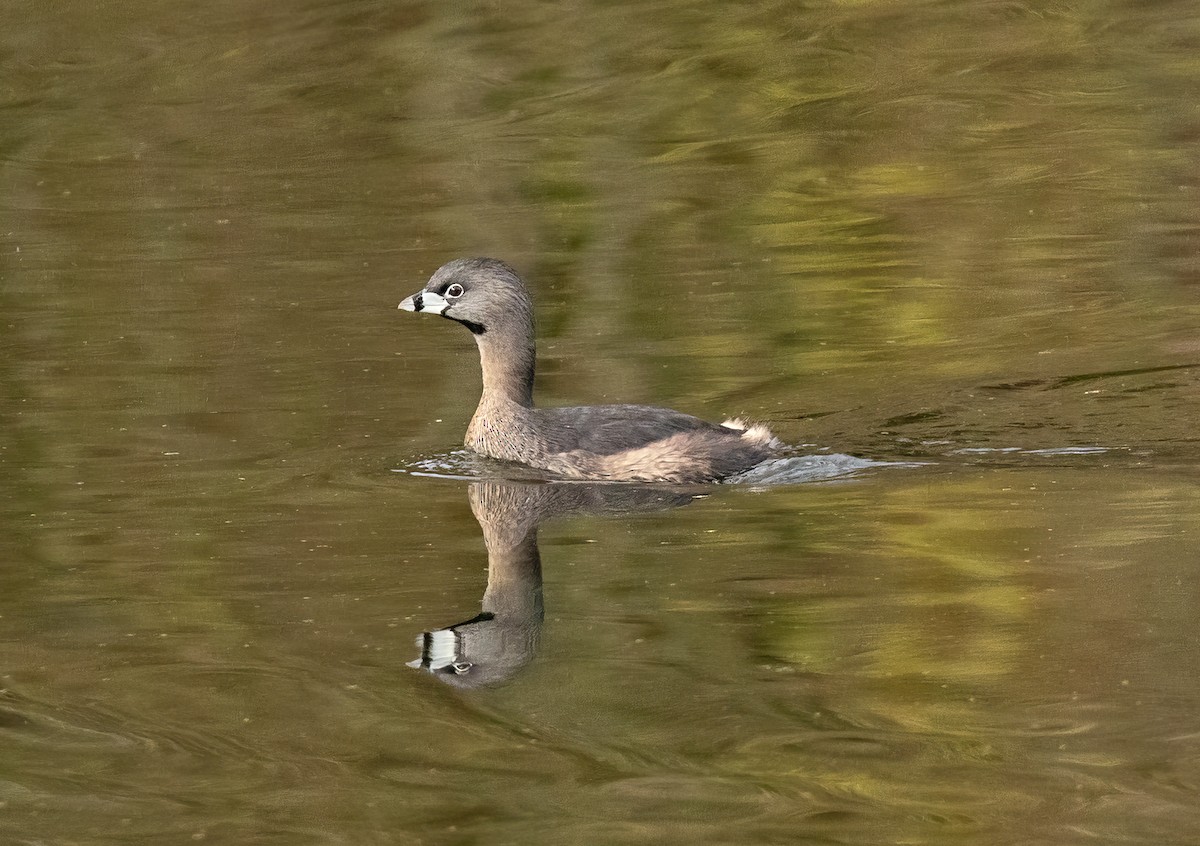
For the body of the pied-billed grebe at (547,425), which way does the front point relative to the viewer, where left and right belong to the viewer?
facing to the left of the viewer
